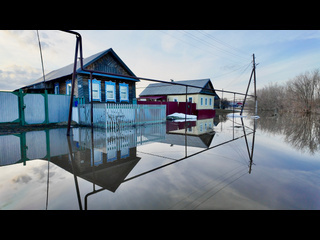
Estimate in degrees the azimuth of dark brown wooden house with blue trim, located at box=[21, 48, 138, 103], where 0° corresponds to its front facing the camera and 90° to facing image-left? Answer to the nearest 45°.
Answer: approximately 315°

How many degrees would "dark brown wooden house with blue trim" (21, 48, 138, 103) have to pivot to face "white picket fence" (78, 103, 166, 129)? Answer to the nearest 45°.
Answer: approximately 45° to its right
